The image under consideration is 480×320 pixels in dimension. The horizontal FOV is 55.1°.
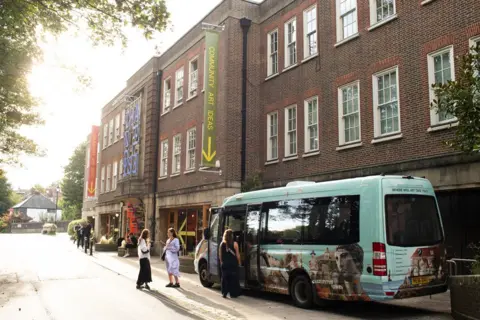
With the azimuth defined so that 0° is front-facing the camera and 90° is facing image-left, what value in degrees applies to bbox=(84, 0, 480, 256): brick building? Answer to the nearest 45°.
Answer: approximately 45°

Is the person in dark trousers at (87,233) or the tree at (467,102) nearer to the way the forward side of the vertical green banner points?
the tree

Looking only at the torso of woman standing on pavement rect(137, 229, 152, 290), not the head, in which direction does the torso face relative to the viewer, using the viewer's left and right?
facing the viewer and to the right of the viewer

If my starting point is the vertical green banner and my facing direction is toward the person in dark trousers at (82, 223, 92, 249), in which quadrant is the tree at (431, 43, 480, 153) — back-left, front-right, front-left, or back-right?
back-left

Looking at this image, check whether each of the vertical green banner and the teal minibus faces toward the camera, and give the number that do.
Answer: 1

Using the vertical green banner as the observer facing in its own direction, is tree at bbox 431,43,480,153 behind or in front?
in front

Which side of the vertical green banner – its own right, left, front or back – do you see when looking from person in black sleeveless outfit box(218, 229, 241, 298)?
front

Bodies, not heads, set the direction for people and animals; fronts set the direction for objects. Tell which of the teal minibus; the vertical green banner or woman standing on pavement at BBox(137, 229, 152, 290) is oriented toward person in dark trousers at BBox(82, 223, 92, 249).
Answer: the teal minibus

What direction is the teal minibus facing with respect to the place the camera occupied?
facing away from the viewer and to the left of the viewer

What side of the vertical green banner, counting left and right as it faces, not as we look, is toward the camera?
front
